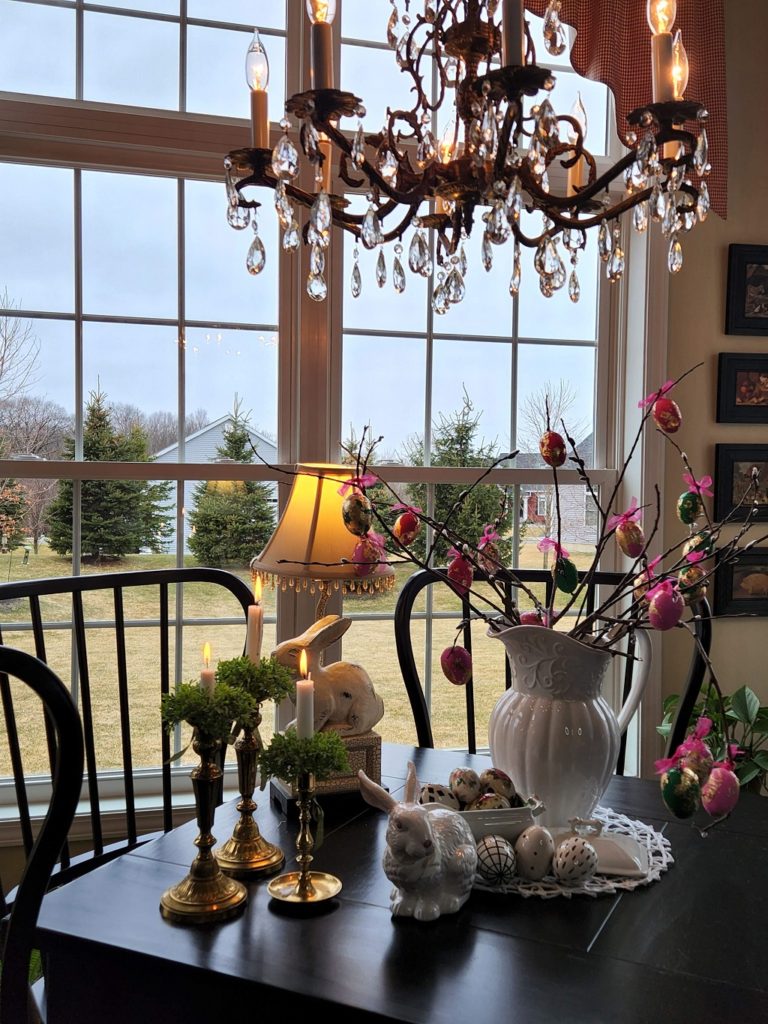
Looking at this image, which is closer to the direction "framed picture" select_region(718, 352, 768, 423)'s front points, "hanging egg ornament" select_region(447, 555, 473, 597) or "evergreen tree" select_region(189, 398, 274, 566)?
the hanging egg ornament

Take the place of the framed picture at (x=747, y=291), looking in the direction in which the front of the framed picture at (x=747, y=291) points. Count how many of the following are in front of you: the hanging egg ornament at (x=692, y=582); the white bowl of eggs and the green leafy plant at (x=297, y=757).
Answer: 3

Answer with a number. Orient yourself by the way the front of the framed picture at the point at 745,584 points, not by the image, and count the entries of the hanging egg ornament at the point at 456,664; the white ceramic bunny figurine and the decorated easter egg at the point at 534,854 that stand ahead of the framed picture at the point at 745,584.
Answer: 3

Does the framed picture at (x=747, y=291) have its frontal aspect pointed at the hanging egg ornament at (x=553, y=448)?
yes

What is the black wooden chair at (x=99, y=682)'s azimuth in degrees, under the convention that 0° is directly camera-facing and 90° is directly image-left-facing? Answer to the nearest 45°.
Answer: approximately 315°

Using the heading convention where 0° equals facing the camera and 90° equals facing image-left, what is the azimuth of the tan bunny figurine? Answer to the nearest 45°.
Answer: approximately 90°
